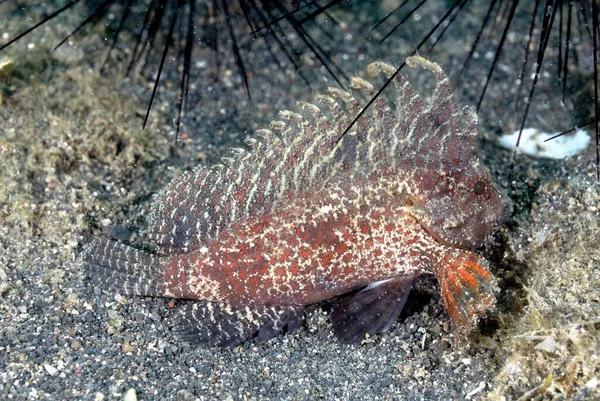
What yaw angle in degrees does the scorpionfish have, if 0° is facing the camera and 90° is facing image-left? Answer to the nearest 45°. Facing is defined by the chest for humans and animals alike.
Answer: approximately 270°

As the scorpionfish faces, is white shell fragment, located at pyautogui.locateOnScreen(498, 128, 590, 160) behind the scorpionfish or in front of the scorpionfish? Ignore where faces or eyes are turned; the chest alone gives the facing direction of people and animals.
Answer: in front
